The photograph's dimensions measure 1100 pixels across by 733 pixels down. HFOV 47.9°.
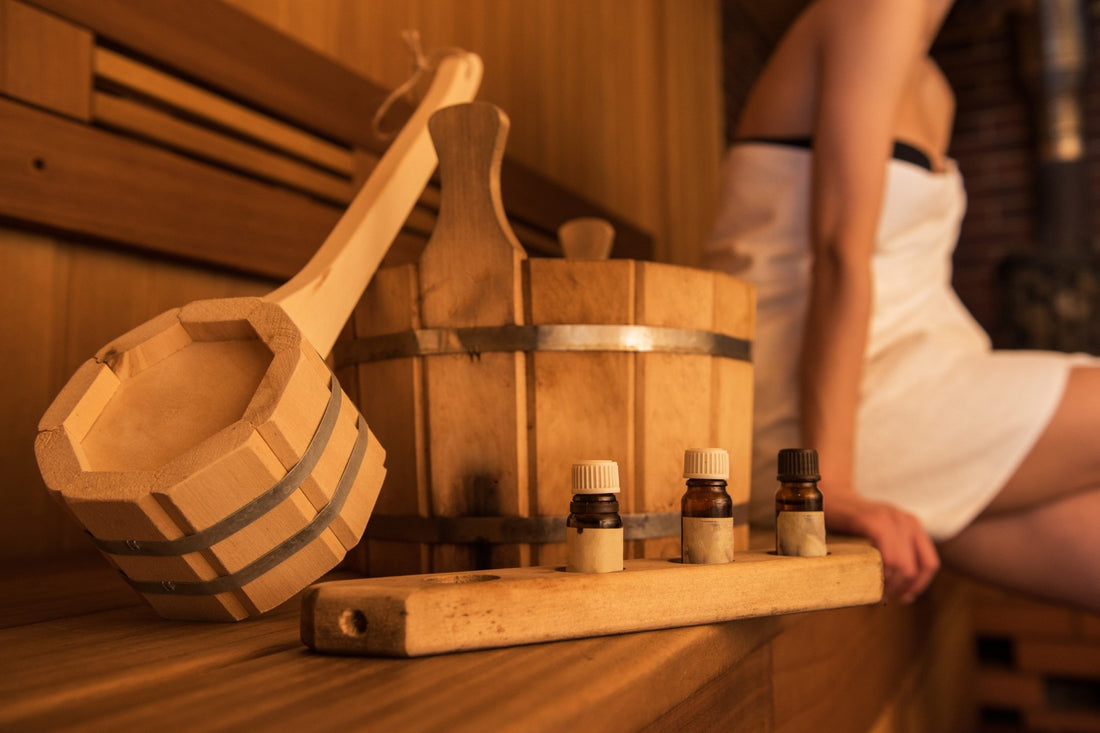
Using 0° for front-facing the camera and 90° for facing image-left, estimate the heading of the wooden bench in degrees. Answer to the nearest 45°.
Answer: approximately 315°
